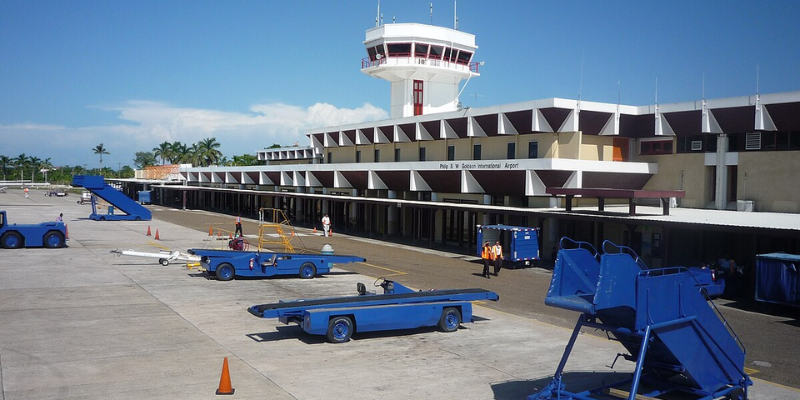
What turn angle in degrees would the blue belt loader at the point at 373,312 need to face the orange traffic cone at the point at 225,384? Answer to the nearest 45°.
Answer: approximately 135° to its right

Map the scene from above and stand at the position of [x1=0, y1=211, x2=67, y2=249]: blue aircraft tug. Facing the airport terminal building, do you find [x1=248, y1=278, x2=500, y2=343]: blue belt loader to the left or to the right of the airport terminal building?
right

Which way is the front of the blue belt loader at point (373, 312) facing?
to the viewer's right

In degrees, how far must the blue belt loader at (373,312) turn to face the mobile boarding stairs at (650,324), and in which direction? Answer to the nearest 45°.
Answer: approximately 45° to its right

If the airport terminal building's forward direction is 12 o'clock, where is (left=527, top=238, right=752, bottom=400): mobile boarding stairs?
The mobile boarding stairs is roughly at 11 o'clock from the airport terminal building.

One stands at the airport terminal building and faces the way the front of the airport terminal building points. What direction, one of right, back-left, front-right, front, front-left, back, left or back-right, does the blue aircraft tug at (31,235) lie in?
front-right

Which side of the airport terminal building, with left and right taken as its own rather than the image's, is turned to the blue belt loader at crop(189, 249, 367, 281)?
front

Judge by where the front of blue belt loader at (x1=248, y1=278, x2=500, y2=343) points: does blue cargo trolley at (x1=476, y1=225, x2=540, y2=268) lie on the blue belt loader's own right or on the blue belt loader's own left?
on the blue belt loader's own left

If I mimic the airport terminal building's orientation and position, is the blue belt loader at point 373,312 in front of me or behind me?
in front

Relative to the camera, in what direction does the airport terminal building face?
facing the viewer and to the left of the viewer
